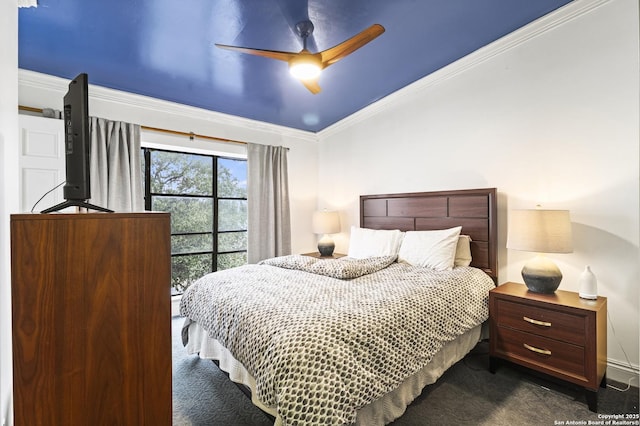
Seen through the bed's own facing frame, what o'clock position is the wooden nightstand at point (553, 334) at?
The wooden nightstand is roughly at 7 o'clock from the bed.

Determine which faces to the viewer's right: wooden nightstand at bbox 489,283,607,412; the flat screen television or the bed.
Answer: the flat screen television

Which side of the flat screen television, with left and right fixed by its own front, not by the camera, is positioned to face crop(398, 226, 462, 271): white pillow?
front

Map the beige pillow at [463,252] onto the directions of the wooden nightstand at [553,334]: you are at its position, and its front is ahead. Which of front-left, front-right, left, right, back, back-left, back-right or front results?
right

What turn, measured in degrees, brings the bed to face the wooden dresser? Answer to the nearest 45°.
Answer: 0° — it already faces it

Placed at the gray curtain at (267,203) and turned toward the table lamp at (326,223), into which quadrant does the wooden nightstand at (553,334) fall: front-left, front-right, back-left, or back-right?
front-right

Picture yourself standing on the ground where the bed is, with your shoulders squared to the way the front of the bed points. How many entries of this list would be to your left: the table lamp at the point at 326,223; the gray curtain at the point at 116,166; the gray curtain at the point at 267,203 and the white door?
0

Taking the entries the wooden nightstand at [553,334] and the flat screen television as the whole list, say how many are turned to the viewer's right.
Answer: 1

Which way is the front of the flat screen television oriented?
to the viewer's right

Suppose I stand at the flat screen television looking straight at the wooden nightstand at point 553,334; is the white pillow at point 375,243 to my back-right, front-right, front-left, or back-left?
front-left

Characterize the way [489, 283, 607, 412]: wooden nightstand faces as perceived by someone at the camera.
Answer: facing the viewer and to the left of the viewer

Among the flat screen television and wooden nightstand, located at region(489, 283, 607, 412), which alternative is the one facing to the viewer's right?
the flat screen television

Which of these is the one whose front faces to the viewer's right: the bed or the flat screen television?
the flat screen television

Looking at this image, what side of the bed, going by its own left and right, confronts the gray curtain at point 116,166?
right

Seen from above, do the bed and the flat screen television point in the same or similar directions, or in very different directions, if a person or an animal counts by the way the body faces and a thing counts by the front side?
very different directions
